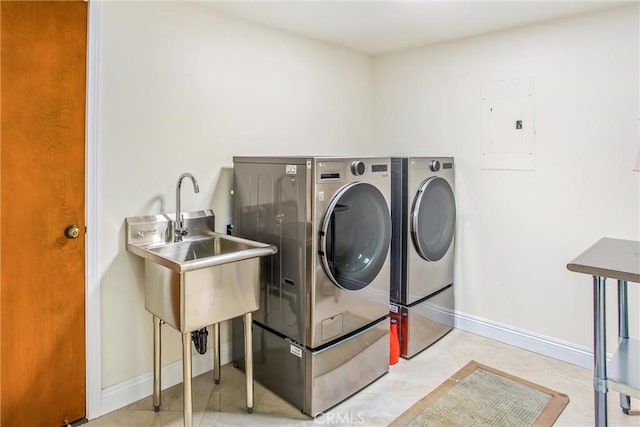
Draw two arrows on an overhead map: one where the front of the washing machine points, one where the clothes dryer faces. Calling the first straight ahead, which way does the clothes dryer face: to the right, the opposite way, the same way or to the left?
the same way

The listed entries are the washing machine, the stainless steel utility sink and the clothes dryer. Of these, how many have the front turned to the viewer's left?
0

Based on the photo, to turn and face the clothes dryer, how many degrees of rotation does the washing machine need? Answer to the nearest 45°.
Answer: approximately 90° to its left

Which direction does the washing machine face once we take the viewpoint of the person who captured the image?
facing the viewer and to the right of the viewer

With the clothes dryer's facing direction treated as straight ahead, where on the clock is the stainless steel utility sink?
The stainless steel utility sink is roughly at 3 o'clock from the clothes dryer.

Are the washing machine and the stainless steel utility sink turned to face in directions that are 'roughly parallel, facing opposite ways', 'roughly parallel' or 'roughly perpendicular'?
roughly parallel

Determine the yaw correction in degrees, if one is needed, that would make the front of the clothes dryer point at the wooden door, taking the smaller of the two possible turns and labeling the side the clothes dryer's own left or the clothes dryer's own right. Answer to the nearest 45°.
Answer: approximately 90° to the clothes dryer's own right

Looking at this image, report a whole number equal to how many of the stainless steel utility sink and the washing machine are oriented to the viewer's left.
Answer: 0

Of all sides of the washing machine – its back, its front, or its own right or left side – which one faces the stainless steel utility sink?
right

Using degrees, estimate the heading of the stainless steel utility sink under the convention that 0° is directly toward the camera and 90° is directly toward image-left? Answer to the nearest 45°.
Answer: approximately 315°
